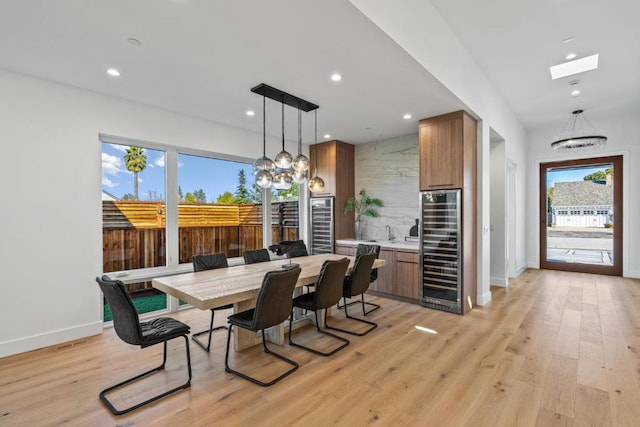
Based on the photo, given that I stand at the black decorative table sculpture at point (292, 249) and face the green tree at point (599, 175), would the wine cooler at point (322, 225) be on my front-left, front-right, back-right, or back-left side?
front-left

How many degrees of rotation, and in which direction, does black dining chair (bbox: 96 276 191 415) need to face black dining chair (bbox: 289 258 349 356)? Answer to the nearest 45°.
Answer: approximately 45° to its right

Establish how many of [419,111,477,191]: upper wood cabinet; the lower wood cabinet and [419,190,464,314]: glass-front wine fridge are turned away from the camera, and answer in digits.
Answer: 0

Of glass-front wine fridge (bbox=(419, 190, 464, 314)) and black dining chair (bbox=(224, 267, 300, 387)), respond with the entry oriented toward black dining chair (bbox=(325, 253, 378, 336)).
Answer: the glass-front wine fridge

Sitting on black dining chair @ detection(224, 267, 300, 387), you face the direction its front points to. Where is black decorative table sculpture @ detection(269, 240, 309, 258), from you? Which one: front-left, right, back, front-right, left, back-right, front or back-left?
front-right

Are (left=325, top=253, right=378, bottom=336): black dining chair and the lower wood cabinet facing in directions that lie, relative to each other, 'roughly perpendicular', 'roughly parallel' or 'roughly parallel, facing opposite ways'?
roughly perpendicular

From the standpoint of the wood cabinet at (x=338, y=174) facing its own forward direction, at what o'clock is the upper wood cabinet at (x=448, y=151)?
The upper wood cabinet is roughly at 9 o'clock from the wood cabinet.

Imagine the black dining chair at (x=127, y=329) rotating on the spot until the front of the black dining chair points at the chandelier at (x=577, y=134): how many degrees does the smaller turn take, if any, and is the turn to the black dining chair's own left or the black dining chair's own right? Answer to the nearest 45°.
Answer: approximately 45° to the black dining chair's own right

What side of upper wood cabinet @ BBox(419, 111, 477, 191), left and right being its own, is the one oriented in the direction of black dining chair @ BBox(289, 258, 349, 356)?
front

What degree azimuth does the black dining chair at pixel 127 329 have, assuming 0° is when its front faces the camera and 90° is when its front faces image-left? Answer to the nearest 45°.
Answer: approximately 225°

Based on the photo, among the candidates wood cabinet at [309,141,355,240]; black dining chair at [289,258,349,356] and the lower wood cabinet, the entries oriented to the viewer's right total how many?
0

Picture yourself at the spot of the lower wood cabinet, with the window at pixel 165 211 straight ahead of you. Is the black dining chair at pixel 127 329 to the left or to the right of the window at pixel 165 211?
left

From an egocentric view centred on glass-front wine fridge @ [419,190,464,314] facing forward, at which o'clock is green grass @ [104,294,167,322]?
The green grass is roughly at 1 o'clock from the glass-front wine fridge.

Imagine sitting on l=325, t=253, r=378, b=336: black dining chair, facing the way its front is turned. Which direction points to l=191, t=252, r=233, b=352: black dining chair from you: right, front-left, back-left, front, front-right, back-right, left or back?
front-left

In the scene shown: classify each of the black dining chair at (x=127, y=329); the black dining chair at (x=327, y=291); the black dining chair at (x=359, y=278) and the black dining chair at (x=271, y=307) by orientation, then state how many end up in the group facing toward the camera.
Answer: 0

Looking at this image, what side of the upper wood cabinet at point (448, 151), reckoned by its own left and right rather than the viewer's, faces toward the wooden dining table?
front

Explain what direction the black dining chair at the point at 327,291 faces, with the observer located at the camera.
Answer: facing away from the viewer and to the left of the viewer

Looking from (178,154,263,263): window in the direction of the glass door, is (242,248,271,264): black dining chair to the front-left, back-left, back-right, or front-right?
front-right
